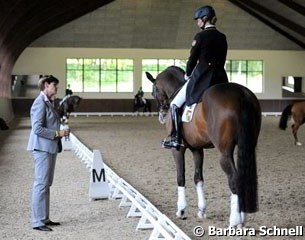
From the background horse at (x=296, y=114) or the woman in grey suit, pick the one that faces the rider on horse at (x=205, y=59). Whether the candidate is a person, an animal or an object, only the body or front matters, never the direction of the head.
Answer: the woman in grey suit

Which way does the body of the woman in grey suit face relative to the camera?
to the viewer's right

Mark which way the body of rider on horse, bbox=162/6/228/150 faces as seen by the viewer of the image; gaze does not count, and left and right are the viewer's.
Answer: facing away from the viewer and to the left of the viewer

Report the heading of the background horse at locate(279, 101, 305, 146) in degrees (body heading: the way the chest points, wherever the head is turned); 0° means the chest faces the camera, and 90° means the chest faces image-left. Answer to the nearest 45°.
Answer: approximately 270°

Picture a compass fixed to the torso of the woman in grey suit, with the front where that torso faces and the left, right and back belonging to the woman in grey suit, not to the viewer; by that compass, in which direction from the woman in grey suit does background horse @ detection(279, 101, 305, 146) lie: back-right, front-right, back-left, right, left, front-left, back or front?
front-left

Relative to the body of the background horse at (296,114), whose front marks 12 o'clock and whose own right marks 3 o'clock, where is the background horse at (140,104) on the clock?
the background horse at (140,104) is roughly at 8 o'clock from the background horse at (296,114).

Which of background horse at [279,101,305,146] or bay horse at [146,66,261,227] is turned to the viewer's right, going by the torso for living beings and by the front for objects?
the background horse

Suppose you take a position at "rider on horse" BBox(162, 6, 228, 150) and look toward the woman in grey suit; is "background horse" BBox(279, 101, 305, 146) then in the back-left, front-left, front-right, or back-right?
back-right

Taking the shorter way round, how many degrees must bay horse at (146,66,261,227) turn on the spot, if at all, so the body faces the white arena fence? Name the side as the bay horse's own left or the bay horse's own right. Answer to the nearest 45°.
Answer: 0° — it already faces it

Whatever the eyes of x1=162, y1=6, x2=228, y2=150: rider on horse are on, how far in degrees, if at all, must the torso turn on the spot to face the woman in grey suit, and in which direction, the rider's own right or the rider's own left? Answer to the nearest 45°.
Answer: approximately 45° to the rider's own left

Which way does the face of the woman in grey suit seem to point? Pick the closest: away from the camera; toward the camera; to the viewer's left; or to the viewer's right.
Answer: to the viewer's right

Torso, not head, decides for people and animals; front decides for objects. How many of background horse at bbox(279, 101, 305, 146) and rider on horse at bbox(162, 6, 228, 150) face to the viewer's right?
1

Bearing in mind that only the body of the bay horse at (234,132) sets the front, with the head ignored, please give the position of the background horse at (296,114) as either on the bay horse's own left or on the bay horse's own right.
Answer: on the bay horse's own right

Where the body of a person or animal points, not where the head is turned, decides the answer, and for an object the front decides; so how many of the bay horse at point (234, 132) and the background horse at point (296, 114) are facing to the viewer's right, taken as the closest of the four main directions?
1
